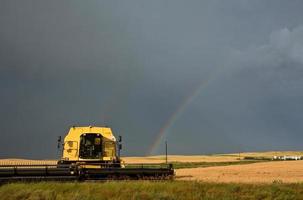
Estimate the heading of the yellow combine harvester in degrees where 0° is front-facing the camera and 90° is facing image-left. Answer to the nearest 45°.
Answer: approximately 0°
